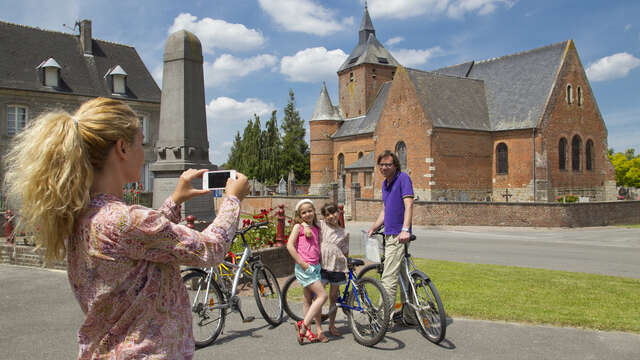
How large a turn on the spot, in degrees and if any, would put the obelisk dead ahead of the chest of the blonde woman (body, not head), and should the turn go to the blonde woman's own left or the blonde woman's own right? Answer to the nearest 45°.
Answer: approximately 45° to the blonde woman's own left

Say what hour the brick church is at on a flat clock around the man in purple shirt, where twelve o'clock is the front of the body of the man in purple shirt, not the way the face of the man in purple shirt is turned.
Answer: The brick church is roughly at 5 o'clock from the man in purple shirt.

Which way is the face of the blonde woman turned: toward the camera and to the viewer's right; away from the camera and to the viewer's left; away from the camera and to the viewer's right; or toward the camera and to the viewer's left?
away from the camera and to the viewer's right

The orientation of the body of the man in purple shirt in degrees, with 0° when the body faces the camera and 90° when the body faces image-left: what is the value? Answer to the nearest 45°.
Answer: approximately 45°

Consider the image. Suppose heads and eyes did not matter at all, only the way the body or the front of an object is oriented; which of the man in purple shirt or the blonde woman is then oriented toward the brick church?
the blonde woman

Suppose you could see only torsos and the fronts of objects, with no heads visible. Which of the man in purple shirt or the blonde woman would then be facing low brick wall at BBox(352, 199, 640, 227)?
the blonde woman

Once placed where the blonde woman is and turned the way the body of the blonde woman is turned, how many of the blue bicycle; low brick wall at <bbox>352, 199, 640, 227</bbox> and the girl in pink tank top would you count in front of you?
3

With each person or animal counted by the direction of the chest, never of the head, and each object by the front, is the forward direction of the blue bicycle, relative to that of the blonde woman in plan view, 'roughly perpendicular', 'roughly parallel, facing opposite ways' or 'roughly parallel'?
roughly perpendicular
